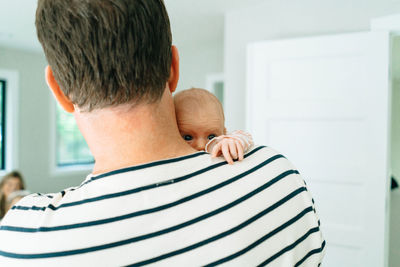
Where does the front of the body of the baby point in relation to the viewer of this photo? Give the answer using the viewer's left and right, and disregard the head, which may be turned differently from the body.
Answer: facing the viewer

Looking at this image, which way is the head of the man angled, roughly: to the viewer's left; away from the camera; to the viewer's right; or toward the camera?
away from the camera

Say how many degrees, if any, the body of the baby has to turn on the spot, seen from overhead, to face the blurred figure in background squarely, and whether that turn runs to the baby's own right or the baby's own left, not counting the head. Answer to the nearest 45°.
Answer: approximately 135° to the baby's own right

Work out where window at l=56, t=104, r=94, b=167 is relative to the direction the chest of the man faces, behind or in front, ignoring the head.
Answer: in front

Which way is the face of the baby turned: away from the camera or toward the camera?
toward the camera

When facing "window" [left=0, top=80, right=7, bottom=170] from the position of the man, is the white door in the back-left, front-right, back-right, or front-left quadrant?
front-right

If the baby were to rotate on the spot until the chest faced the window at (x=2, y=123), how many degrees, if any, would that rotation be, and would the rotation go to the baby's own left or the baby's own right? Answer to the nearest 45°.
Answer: approximately 135° to the baby's own right

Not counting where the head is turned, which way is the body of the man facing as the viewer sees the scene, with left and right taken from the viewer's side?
facing away from the viewer
